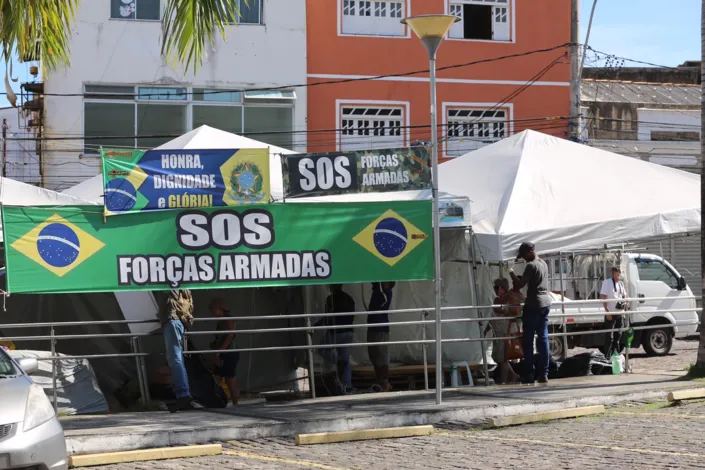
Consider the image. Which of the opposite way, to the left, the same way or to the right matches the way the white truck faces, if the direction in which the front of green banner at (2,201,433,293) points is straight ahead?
to the left

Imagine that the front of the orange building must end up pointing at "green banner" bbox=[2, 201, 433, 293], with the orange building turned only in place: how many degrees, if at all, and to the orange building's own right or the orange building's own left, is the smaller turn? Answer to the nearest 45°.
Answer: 0° — it already faces it

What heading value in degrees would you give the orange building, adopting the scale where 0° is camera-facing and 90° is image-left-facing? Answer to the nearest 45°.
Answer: approximately 0°

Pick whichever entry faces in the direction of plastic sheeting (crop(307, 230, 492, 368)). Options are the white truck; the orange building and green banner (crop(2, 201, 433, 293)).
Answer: the orange building

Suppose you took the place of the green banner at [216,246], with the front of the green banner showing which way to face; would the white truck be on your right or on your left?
on your left

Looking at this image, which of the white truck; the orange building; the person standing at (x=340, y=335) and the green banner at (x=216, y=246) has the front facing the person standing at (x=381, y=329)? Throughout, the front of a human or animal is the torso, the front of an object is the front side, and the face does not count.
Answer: the orange building

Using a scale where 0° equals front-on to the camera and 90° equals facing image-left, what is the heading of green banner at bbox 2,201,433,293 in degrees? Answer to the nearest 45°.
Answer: approximately 0°

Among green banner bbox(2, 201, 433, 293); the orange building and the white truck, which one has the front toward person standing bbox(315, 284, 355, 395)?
the orange building

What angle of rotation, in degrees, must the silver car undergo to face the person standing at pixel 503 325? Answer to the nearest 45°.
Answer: approximately 90° to its left

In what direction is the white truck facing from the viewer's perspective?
to the viewer's right
